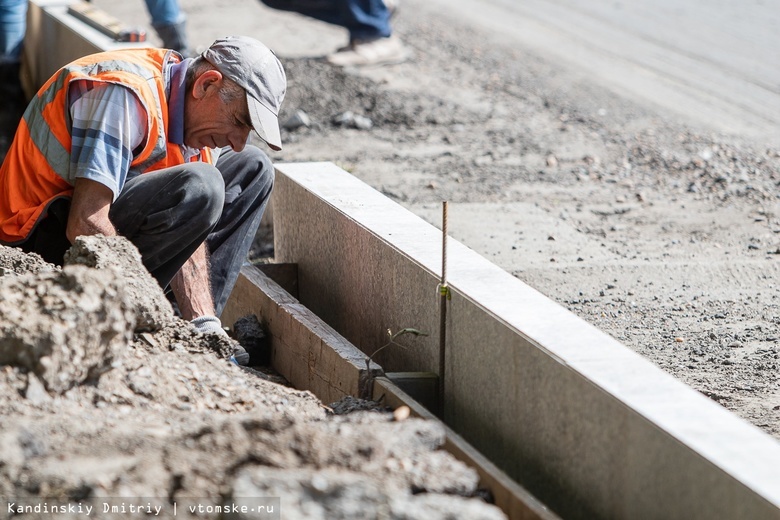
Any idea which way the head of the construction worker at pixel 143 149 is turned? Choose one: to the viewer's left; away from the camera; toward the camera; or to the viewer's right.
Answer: to the viewer's right

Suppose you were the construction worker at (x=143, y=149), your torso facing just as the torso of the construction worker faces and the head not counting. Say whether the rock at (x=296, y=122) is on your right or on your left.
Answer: on your left

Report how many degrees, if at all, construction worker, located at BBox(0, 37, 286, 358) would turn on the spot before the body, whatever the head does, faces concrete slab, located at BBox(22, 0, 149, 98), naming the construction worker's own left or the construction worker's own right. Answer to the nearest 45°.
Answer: approximately 90° to the construction worker's own left

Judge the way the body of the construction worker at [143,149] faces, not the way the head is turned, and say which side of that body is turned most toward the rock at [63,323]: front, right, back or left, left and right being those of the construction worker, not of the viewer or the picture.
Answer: right

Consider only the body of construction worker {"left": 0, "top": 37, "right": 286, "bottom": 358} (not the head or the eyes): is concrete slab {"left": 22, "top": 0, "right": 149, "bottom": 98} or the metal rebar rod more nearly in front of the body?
the metal rebar rod

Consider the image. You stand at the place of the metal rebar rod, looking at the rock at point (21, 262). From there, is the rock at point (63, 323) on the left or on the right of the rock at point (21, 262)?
left

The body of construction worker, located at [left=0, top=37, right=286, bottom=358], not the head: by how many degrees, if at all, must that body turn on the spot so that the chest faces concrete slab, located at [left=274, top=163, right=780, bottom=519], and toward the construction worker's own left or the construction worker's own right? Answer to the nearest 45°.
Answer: approximately 45° to the construction worker's own right

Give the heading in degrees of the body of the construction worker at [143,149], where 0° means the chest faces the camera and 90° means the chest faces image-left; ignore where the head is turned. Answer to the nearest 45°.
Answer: approximately 270°

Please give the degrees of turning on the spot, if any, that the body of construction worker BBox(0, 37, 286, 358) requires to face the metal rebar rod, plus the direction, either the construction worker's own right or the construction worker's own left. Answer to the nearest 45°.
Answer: approximately 45° to the construction worker's own right
